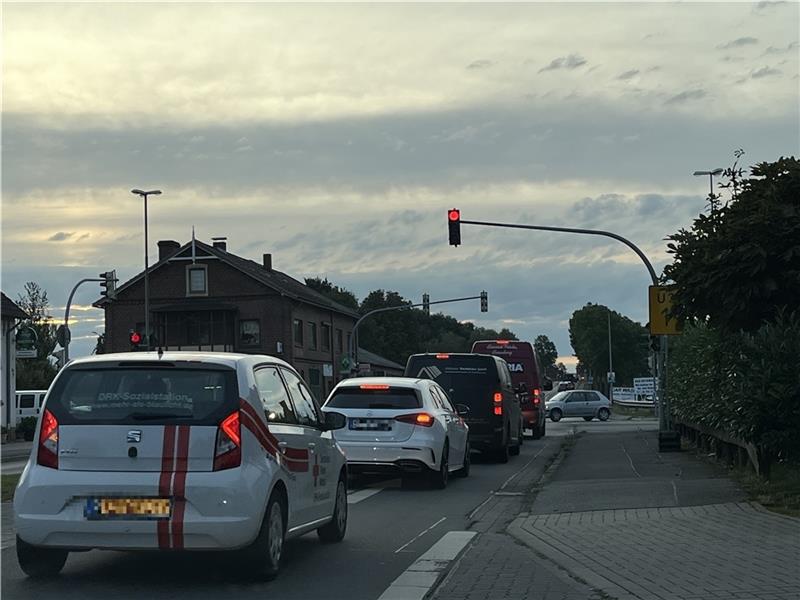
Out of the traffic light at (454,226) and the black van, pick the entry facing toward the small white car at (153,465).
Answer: the traffic light

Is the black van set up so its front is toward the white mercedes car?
no

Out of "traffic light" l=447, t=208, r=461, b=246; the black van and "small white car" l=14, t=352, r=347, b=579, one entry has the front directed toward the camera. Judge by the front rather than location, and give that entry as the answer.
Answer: the traffic light

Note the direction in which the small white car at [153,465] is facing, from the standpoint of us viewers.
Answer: facing away from the viewer and to the right of the viewer

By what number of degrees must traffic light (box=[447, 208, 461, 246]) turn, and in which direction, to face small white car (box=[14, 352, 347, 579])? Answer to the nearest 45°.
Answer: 0° — it already faces it

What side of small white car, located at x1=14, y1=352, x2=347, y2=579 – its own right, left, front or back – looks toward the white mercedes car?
front

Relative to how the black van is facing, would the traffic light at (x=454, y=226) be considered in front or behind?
in front

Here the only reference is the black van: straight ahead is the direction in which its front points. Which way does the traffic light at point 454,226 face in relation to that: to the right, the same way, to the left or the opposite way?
the opposite way

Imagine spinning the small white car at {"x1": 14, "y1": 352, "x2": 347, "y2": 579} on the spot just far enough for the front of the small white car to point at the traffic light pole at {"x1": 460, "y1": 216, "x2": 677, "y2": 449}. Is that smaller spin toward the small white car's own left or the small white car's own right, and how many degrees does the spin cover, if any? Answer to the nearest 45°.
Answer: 0° — it already faces it

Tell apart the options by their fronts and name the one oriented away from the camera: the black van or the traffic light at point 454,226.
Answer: the black van

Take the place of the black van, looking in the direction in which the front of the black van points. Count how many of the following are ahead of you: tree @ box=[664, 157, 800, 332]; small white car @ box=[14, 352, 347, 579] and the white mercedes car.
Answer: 0

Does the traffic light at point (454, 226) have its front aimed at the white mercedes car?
yes

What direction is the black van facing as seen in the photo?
away from the camera

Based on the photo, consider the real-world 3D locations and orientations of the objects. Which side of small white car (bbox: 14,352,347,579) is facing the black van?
front

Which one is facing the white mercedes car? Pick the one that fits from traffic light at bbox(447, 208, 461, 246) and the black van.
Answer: the traffic light

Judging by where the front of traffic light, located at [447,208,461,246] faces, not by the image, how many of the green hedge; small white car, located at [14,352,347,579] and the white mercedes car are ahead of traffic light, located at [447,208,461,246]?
3

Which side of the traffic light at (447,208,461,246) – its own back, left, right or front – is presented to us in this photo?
front

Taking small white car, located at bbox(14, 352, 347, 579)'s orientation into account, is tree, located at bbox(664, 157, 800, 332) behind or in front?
in front

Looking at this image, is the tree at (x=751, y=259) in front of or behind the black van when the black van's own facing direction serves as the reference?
behind
